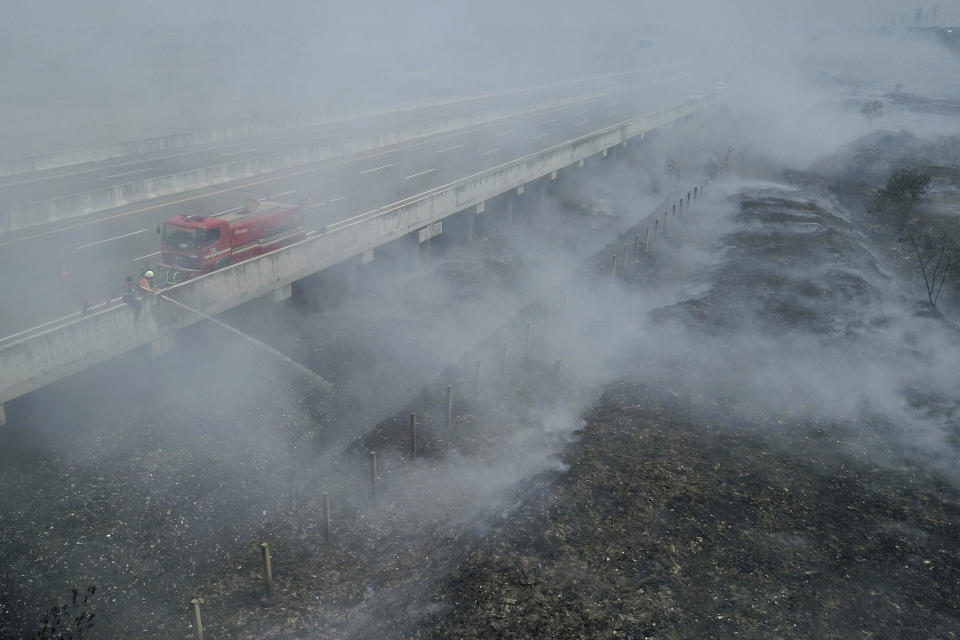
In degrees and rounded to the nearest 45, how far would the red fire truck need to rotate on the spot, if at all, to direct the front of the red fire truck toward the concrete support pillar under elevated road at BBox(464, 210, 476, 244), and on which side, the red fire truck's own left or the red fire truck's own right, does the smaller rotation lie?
approximately 180°

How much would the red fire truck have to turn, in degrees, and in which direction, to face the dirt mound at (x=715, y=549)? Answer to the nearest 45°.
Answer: approximately 90° to its left

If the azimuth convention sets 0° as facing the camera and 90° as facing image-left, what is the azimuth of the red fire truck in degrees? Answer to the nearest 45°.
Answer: approximately 45°

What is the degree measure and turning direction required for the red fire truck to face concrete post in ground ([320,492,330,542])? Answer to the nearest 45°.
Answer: approximately 45° to its left

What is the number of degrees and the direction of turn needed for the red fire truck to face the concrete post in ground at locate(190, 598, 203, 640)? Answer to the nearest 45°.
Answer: approximately 45° to its left

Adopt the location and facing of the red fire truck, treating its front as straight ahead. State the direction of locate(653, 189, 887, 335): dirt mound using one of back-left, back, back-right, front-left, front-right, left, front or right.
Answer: back-left

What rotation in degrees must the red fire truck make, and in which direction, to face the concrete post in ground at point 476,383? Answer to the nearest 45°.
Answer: approximately 90° to its left
